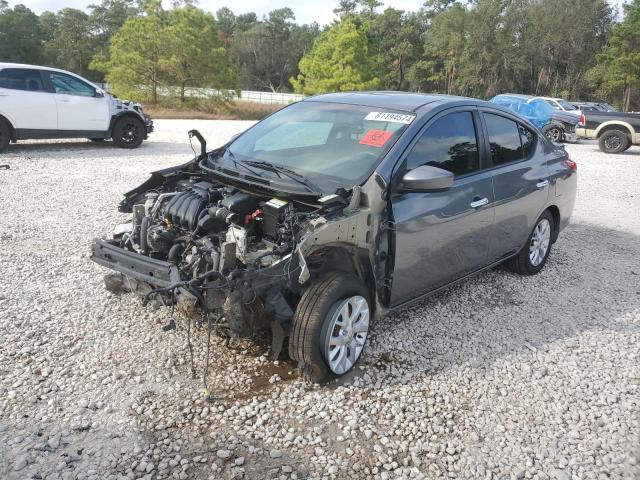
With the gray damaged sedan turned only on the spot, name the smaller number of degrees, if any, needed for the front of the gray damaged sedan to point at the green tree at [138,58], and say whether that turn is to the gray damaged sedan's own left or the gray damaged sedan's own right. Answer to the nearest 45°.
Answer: approximately 135° to the gray damaged sedan's own right

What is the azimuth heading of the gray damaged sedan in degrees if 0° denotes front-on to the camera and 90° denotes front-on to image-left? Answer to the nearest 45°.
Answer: approximately 45°

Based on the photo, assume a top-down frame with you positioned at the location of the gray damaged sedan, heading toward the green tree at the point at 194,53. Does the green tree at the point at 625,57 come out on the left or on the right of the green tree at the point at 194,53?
right

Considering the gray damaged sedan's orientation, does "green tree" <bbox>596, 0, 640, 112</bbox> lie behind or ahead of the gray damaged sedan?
behind

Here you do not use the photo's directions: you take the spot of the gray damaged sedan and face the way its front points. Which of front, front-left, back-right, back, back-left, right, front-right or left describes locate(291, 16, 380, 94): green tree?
back-right

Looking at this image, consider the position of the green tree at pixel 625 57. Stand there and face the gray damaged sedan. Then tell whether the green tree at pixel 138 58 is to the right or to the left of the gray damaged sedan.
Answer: right

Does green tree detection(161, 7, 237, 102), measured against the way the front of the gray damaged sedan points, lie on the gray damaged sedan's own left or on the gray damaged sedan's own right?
on the gray damaged sedan's own right
